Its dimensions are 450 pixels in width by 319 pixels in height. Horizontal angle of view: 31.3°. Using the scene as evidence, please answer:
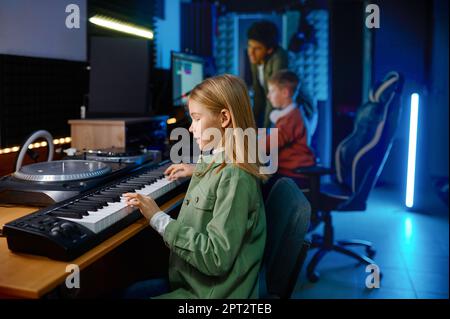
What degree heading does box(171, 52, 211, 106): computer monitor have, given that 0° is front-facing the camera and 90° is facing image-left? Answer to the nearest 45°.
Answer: approximately 315°

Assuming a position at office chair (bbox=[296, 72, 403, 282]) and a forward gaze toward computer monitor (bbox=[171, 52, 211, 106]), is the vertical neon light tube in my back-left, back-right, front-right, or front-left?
back-right

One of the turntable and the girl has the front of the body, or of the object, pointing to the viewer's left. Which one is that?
the girl

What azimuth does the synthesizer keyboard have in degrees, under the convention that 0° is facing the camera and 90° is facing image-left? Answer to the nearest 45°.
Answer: approximately 315°

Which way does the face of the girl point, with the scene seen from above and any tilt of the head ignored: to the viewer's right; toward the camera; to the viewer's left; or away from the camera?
to the viewer's left

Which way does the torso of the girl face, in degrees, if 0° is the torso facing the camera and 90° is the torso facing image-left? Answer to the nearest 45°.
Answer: approximately 90°

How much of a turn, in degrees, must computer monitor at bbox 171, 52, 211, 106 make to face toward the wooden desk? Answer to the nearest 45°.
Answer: approximately 45° to its right

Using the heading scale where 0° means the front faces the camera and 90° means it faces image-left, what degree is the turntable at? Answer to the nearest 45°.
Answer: approximately 315°
